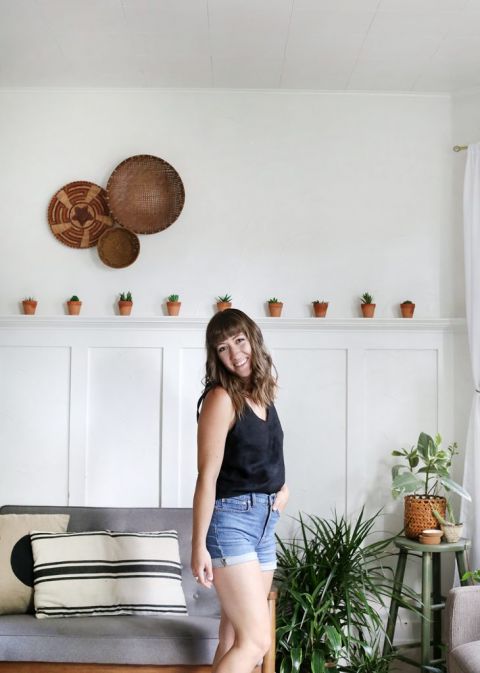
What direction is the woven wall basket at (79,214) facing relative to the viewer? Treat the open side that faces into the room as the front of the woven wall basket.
toward the camera

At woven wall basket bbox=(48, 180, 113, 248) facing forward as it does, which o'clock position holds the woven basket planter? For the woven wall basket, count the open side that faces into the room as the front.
The woven basket planter is roughly at 10 o'clock from the woven wall basket.

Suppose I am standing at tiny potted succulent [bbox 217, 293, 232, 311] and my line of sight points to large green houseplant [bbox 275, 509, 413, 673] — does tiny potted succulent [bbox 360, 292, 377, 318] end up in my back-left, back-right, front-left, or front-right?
front-left

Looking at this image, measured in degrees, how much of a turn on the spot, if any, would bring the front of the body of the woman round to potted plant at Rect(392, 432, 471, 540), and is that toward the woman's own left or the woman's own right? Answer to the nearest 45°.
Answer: approximately 90° to the woman's own left

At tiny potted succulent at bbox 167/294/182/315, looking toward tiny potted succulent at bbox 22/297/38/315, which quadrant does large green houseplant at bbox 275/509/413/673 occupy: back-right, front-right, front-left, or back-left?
back-left

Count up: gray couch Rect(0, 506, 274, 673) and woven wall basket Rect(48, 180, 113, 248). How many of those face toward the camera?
2

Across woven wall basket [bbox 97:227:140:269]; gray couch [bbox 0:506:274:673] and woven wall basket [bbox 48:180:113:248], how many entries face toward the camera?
3

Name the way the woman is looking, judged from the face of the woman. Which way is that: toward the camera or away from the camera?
toward the camera

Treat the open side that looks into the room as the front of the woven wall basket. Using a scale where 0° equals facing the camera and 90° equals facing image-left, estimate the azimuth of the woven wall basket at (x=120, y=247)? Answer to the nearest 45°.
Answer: approximately 0°

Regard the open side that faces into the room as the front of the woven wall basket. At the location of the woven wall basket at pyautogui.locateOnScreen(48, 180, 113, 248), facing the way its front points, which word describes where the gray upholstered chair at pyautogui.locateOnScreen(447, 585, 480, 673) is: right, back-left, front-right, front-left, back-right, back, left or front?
front-left

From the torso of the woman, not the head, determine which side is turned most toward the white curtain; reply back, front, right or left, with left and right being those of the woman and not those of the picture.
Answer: left

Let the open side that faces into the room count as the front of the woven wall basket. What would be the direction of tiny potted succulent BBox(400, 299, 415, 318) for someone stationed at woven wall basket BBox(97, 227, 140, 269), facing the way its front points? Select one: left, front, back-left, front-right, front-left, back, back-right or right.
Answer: left

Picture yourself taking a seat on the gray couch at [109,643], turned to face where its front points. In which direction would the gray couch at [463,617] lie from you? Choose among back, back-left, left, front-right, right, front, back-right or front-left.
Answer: left

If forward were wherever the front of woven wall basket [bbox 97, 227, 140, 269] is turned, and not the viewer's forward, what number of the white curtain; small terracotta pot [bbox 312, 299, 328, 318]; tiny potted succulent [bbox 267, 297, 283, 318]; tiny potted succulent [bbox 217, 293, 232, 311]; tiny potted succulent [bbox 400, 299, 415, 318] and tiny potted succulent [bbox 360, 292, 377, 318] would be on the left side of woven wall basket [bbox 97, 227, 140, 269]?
6
